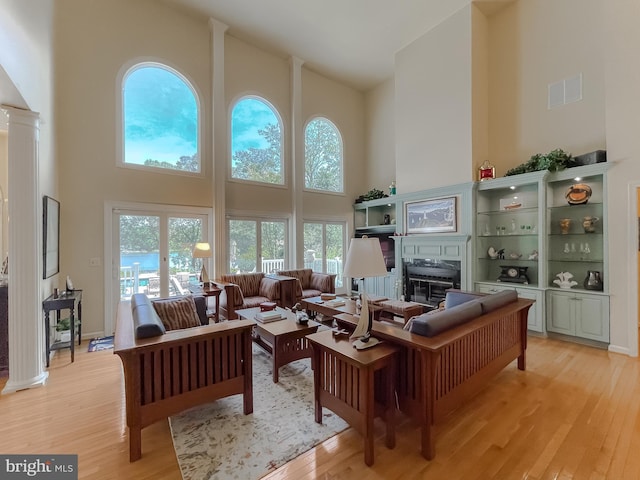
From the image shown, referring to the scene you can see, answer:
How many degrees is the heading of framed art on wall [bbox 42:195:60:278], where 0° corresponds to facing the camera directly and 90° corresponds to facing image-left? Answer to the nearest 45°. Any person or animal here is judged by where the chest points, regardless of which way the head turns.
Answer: approximately 270°

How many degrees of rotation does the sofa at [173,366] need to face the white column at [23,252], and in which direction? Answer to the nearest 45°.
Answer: approximately 90° to its left

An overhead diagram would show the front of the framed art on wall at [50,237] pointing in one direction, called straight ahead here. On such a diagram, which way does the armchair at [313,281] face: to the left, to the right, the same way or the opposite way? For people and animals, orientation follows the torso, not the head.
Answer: to the right

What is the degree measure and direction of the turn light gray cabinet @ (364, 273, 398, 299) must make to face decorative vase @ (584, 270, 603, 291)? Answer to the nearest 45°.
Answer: approximately 90° to its left

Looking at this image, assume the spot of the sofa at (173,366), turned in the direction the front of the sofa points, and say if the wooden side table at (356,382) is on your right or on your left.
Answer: on your right

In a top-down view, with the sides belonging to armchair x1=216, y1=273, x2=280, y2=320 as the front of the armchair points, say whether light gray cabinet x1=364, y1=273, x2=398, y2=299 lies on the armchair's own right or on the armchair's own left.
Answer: on the armchair's own left

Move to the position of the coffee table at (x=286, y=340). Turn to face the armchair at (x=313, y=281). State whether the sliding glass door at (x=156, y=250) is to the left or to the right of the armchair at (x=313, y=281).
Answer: left

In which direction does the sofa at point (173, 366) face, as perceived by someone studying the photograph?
facing away from the viewer and to the right of the viewer

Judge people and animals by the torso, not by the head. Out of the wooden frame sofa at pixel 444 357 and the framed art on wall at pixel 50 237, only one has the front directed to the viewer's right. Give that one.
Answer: the framed art on wall

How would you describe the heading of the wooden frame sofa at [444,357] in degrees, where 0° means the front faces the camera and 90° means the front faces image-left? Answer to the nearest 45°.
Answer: approximately 135°

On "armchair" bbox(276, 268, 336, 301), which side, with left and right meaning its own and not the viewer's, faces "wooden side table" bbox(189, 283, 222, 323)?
right

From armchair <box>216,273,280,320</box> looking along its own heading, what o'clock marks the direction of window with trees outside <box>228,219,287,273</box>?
The window with trees outside is roughly at 8 o'clock from the armchair.
